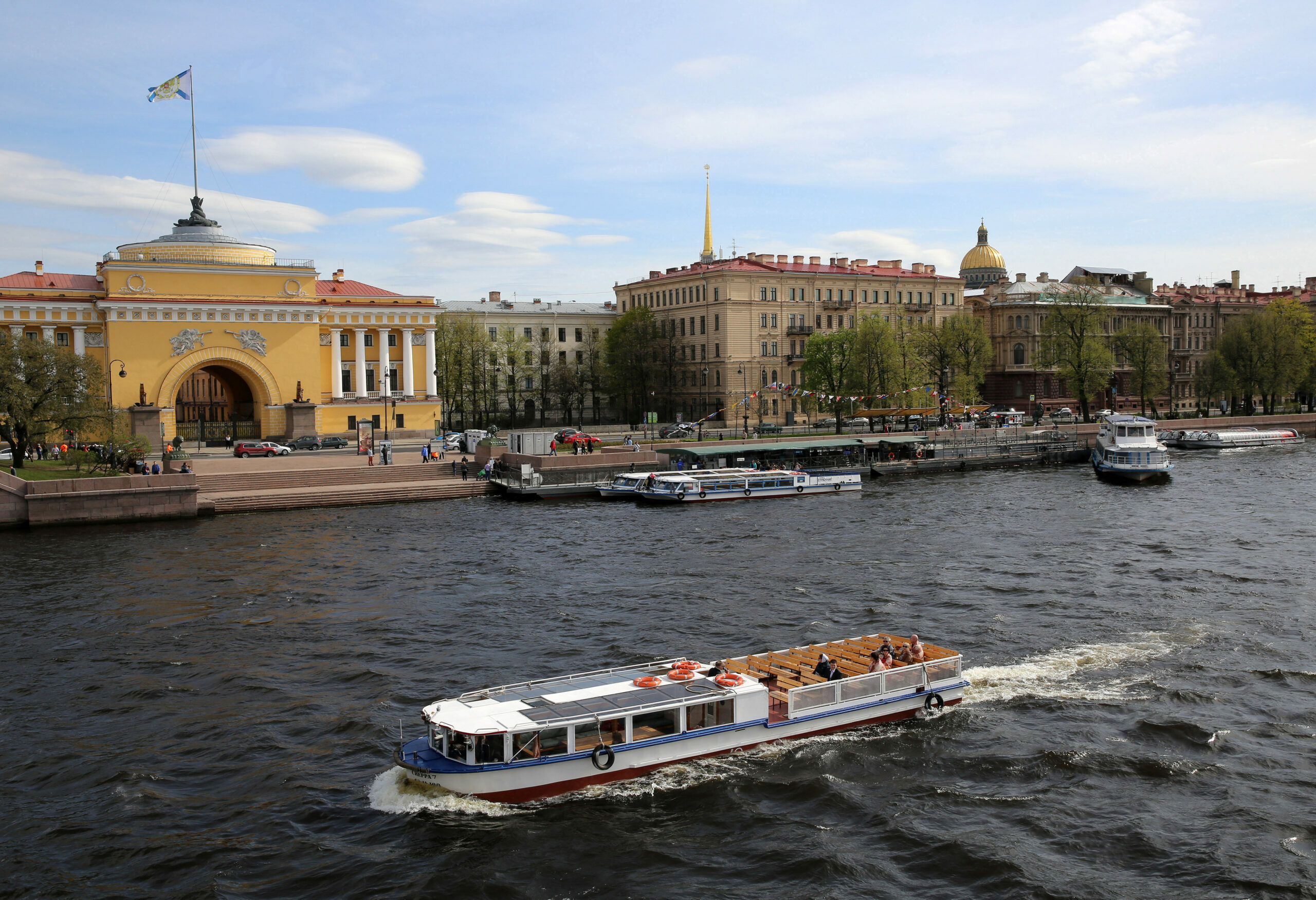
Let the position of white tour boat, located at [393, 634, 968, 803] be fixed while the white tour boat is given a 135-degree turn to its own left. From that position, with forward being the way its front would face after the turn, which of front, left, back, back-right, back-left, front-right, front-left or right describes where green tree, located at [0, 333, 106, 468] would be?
back-left

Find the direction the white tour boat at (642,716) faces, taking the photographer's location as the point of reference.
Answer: facing the viewer and to the left of the viewer
